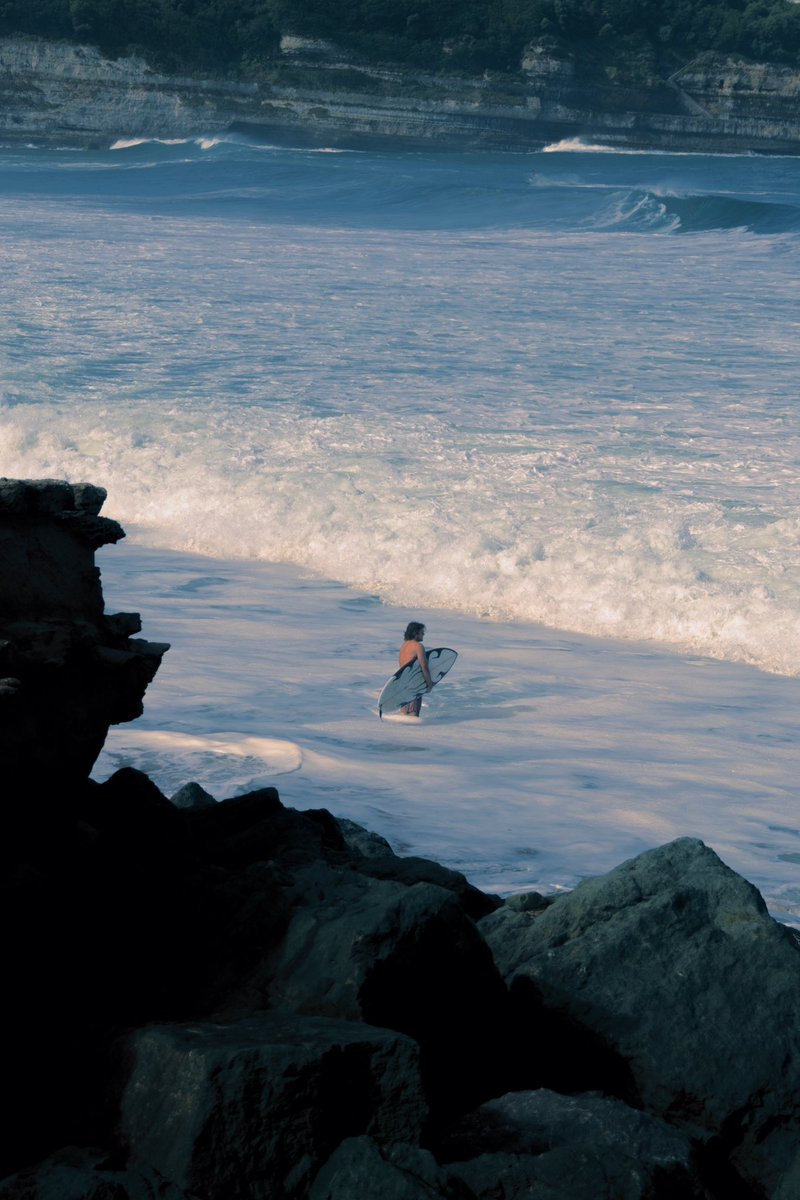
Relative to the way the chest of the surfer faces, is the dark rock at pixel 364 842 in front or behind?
behind

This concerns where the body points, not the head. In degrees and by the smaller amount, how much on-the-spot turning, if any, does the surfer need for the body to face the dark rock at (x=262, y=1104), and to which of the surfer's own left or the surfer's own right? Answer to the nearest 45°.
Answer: approximately 135° to the surfer's own right

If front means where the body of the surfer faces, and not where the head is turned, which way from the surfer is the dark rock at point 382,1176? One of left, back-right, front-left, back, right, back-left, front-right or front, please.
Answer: back-right

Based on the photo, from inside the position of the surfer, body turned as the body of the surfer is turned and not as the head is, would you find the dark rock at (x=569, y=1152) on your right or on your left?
on your right

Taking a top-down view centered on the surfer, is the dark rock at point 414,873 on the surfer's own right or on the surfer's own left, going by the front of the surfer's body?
on the surfer's own right

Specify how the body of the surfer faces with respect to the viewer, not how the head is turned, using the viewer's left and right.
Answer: facing away from the viewer and to the right of the viewer

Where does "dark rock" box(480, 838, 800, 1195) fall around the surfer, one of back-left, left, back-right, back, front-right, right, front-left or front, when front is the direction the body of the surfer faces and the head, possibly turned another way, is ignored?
back-right
